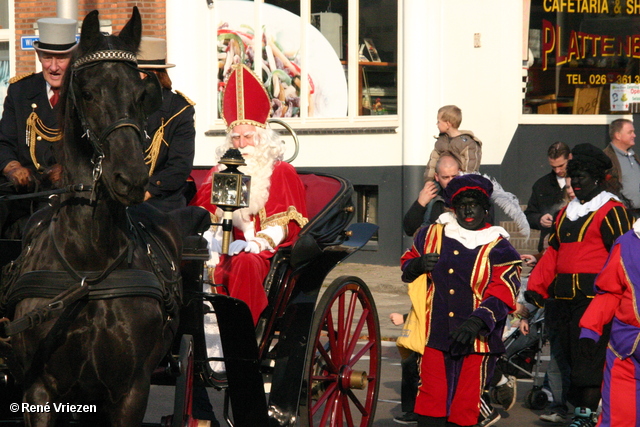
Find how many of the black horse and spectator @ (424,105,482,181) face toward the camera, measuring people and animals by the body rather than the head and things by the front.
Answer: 1

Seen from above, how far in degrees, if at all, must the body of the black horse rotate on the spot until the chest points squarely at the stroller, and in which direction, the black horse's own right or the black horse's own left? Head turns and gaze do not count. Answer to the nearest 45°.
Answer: approximately 135° to the black horse's own left
